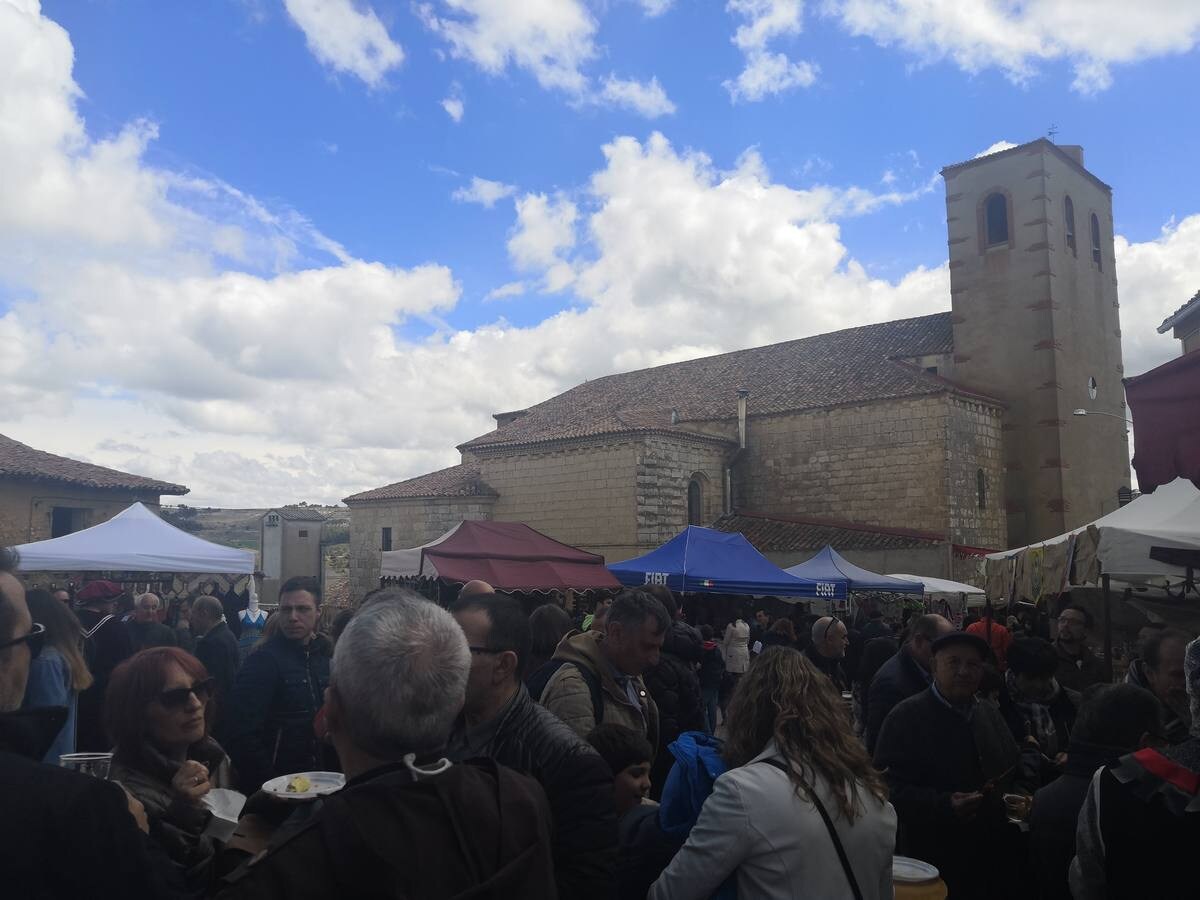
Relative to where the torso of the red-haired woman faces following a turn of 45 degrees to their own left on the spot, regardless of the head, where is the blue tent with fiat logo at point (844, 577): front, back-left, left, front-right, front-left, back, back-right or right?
front-left

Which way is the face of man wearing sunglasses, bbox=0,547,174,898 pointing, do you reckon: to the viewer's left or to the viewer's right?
to the viewer's right

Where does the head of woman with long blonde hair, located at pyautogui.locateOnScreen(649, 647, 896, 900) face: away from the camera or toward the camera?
away from the camera

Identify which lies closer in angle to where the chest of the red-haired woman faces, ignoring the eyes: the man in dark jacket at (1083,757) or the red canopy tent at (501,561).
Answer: the man in dark jacket

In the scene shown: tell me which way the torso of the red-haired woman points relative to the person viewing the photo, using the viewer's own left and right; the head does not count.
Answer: facing the viewer and to the right of the viewer

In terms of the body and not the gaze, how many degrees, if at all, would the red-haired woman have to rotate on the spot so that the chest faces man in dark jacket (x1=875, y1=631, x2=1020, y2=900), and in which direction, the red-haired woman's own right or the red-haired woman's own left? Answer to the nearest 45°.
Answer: approximately 45° to the red-haired woman's own left

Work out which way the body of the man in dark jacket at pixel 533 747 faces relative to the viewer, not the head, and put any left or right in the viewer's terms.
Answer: facing to the left of the viewer
